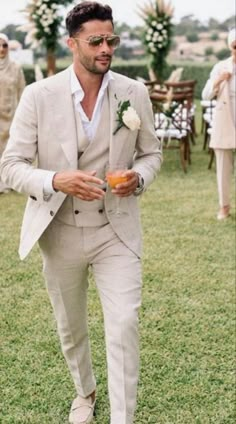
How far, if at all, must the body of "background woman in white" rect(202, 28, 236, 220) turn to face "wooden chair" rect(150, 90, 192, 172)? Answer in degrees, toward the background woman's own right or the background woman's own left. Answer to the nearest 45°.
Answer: approximately 180°

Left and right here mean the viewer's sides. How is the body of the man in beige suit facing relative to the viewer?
facing the viewer

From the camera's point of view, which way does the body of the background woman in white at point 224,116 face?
toward the camera

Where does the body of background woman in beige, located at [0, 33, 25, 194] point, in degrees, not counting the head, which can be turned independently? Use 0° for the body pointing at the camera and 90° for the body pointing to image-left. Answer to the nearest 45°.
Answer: approximately 0°

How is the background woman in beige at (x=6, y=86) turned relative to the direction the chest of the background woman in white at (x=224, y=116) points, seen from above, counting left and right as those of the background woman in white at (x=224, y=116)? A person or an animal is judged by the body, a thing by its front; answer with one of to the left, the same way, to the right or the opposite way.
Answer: the same way

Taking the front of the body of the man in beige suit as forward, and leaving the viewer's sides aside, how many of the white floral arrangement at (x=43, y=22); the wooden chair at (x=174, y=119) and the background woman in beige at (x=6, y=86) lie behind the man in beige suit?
3

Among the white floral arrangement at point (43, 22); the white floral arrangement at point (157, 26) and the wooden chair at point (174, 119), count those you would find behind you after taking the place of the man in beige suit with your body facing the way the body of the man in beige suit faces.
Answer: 3

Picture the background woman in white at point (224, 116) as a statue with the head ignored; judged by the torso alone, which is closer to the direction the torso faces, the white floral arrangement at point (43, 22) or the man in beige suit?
the man in beige suit

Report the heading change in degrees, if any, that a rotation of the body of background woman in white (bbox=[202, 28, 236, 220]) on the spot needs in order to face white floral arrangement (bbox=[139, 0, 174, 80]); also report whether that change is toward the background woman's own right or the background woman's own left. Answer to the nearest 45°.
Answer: approximately 180°

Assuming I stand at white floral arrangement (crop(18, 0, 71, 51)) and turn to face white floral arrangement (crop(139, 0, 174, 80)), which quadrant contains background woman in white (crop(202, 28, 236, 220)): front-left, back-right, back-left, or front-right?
front-right

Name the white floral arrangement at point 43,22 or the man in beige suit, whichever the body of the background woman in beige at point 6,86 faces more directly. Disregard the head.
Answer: the man in beige suit

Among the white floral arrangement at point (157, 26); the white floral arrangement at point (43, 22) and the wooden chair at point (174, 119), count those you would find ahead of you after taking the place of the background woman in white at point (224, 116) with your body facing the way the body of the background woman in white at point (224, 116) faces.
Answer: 0

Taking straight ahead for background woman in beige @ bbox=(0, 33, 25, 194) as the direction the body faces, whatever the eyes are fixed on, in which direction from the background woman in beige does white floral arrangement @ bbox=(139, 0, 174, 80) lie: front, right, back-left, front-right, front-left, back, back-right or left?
back-left

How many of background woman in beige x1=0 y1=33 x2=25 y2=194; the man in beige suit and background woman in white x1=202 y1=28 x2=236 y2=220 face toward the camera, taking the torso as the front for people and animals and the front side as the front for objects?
3

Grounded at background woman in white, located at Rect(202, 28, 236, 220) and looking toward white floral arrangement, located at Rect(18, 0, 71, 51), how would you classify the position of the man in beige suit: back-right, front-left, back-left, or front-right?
back-left
